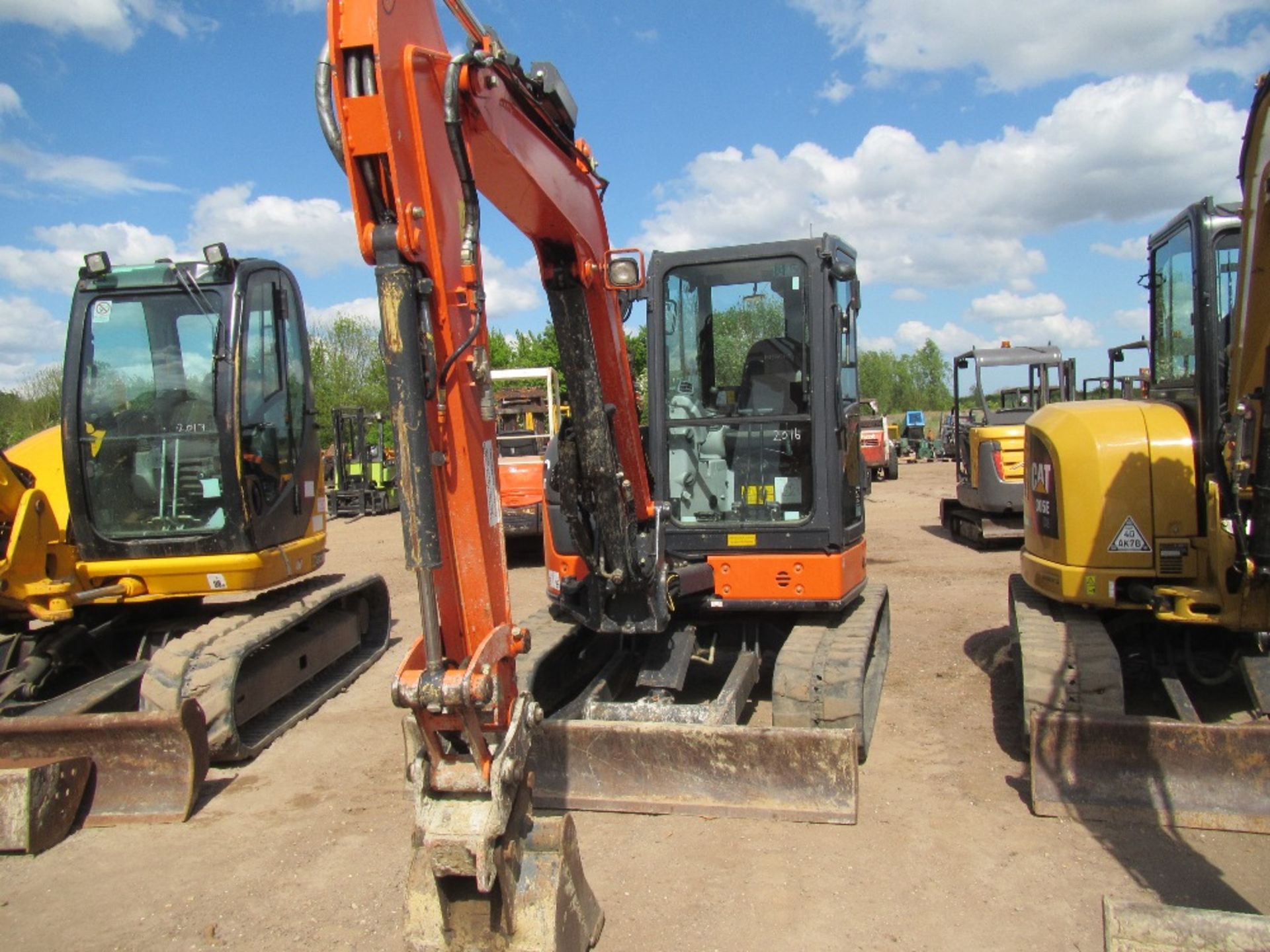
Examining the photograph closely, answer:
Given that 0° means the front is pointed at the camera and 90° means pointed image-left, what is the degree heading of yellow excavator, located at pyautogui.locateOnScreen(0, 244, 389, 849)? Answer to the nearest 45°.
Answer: approximately 45°

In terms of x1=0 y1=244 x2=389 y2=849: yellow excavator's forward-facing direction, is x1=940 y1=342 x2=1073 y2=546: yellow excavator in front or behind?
behind

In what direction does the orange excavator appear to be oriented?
toward the camera

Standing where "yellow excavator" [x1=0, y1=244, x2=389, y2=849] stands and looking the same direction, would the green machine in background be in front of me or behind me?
behind

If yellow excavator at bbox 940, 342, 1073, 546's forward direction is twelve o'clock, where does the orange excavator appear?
The orange excavator is roughly at 8 o'clock from the yellow excavator.

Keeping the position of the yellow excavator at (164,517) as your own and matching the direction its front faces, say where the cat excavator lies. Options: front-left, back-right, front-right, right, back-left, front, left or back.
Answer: left

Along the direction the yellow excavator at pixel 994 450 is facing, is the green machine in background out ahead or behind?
ahead

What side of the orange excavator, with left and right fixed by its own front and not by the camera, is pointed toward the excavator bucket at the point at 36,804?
right
